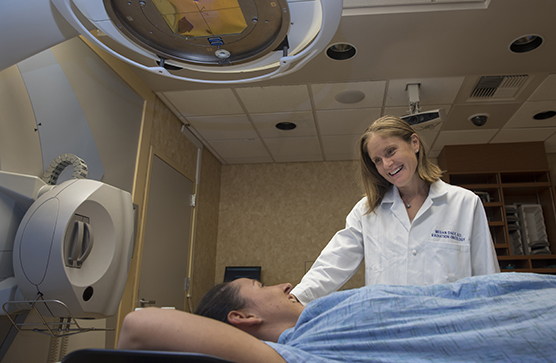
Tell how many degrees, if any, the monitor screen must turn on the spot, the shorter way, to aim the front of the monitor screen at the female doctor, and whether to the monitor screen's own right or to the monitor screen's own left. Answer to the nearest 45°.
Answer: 0° — it already faces them

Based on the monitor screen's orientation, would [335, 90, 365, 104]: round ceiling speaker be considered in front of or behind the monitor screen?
in front

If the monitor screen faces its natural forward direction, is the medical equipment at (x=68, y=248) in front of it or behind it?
in front

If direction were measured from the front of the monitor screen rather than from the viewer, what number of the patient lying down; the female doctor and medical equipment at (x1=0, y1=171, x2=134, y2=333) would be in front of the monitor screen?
3

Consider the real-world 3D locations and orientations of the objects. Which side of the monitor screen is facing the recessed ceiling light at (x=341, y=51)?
front

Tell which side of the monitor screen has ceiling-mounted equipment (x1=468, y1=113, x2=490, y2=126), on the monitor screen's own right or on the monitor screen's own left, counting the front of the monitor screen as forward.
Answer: on the monitor screen's own left

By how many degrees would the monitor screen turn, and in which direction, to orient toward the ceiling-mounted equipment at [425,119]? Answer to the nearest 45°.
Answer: approximately 45° to its left

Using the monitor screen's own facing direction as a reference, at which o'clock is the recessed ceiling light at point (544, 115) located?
The recessed ceiling light is roughly at 10 o'clock from the monitor screen.

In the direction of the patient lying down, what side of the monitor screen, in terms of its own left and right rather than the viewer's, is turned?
front

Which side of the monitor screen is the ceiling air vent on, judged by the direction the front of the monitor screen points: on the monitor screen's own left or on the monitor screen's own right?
on the monitor screen's own left

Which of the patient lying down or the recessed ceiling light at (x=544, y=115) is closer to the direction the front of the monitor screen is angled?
the patient lying down

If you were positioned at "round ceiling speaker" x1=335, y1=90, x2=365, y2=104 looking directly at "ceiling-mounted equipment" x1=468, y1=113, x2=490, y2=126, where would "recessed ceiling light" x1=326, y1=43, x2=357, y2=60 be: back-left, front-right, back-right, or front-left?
back-right

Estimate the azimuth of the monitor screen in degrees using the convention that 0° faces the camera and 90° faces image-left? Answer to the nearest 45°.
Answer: approximately 0°
